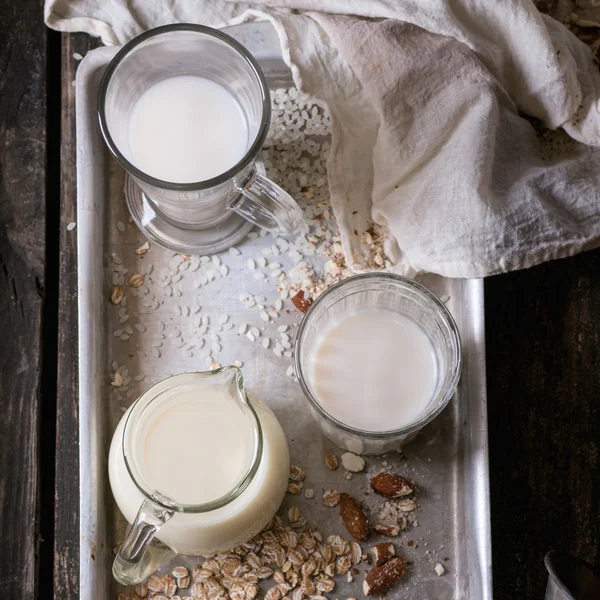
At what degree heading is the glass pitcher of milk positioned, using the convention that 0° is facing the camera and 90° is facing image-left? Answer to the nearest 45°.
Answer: approximately 225°
